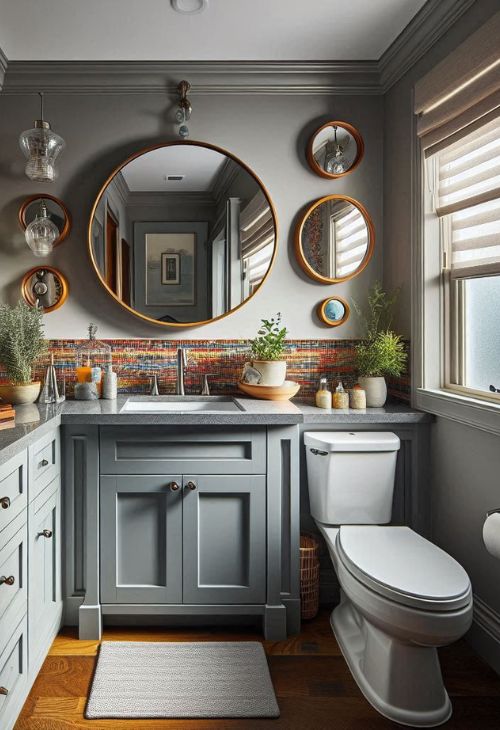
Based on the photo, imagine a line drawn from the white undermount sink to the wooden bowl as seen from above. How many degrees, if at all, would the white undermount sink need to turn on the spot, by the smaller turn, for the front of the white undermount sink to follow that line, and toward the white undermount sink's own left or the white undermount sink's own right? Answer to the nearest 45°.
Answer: approximately 90° to the white undermount sink's own left

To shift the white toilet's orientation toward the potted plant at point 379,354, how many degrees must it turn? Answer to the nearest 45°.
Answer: approximately 135° to its left

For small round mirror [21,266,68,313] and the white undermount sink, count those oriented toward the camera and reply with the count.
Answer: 2

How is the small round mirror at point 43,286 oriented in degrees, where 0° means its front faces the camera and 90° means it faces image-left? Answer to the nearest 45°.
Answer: approximately 0°

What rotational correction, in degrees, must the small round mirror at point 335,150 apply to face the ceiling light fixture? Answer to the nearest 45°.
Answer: approximately 45° to its right

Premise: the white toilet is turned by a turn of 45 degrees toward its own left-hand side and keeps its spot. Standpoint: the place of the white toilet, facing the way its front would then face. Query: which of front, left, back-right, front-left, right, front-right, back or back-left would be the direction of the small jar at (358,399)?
left

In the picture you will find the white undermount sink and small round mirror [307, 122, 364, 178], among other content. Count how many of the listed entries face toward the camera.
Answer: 2
